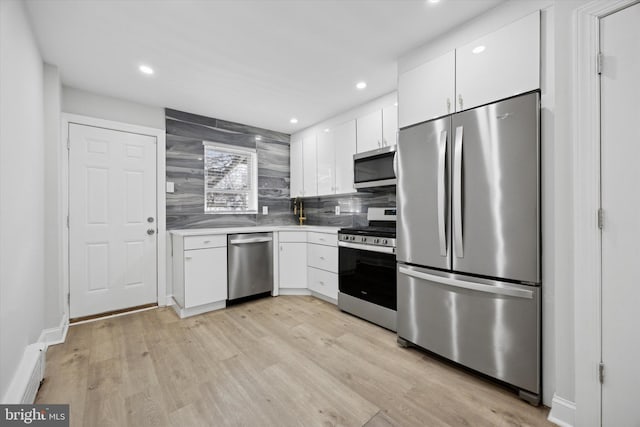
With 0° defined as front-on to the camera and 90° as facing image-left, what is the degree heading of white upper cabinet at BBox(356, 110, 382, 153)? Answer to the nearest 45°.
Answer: approximately 45°

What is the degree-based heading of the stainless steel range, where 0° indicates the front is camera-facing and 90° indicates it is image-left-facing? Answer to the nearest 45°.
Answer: approximately 45°

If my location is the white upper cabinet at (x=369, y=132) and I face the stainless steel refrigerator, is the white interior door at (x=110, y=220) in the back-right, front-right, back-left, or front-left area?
back-right

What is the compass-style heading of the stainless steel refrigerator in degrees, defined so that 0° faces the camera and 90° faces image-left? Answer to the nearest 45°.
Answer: approximately 45°
